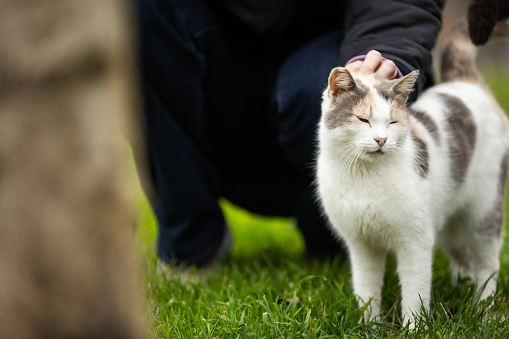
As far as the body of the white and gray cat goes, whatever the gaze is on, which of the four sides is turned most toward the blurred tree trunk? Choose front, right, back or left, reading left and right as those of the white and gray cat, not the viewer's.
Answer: front

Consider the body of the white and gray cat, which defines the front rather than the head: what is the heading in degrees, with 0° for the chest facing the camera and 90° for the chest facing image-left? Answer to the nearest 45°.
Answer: approximately 45°
